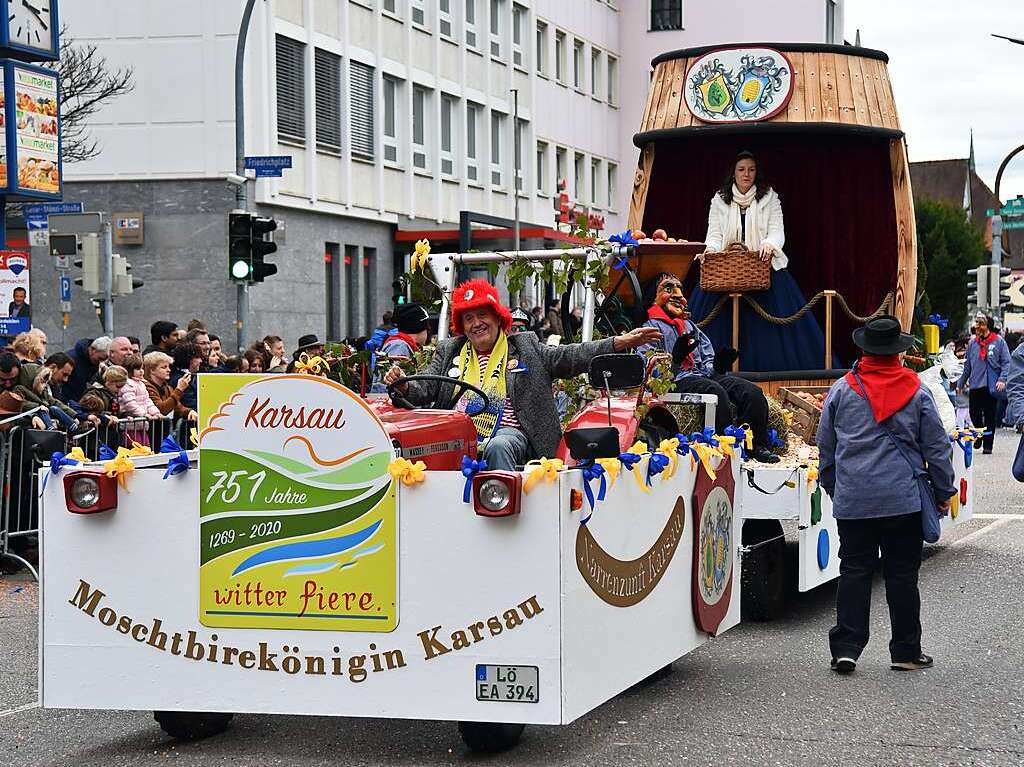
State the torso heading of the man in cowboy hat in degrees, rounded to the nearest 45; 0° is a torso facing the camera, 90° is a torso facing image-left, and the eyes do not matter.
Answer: approximately 180°

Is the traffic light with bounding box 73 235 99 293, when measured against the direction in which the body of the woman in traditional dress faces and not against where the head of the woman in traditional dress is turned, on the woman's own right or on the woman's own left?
on the woman's own right

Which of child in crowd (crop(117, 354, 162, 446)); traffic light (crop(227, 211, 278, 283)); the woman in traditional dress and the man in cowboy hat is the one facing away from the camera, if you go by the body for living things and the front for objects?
the man in cowboy hat

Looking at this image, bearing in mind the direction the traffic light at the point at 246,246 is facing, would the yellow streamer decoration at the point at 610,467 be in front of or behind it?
in front

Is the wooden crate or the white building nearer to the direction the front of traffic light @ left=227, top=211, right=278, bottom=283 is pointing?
the wooden crate

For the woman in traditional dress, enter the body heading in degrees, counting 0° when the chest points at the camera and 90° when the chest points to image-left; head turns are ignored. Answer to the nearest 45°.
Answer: approximately 0°

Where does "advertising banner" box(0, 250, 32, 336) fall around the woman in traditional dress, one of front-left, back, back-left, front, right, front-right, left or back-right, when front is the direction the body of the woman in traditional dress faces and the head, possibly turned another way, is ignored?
right

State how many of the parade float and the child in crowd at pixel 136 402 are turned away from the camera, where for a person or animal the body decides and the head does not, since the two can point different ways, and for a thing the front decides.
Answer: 0

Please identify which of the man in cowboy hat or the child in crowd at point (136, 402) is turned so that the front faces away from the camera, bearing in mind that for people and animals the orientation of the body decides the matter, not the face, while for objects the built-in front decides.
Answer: the man in cowboy hat
